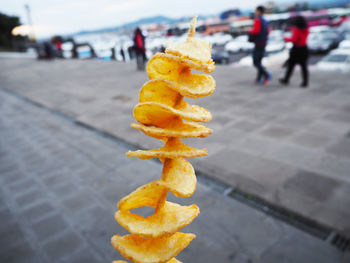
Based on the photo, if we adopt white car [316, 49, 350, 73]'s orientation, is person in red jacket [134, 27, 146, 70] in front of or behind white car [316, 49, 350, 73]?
in front

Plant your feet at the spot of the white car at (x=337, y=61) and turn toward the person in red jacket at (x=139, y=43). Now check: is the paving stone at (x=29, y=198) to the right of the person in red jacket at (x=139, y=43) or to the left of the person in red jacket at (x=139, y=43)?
left

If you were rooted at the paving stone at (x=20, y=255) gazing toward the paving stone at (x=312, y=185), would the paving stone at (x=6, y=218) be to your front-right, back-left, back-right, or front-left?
back-left

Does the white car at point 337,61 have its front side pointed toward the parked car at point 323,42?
no
